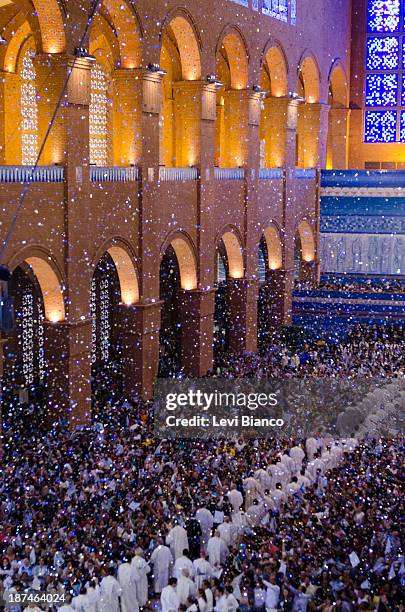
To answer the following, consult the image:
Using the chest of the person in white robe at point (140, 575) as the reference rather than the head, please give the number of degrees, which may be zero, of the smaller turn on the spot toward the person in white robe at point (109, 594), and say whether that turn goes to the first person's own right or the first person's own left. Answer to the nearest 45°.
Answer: approximately 180°

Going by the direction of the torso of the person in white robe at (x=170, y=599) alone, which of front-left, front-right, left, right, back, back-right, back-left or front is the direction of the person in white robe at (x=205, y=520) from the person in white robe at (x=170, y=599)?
front-left

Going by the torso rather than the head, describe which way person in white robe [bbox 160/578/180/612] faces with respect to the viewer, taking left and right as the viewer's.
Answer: facing away from the viewer and to the right of the viewer

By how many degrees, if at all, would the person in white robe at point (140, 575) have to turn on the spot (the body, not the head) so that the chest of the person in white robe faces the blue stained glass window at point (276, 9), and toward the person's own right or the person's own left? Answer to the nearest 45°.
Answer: approximately 45° to the person's own left

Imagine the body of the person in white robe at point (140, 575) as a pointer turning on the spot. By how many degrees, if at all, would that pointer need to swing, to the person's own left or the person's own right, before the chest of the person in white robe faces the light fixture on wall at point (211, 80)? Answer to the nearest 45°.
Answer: approximately 45° to the person's own left

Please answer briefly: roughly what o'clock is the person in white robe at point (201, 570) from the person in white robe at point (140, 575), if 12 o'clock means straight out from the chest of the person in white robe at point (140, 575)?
the person in white robe at point (201, 570) is roughly at 2 o'clock from the person in white robe at point (140, 575).

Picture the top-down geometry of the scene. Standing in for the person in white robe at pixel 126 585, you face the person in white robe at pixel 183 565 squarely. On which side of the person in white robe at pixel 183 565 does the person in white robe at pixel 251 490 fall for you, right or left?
left

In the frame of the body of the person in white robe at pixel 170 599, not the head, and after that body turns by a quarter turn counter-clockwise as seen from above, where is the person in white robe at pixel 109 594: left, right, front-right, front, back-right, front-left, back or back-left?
front-left

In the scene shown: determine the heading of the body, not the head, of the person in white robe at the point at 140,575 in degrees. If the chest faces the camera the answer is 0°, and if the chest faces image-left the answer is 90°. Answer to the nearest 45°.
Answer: approximately 225°

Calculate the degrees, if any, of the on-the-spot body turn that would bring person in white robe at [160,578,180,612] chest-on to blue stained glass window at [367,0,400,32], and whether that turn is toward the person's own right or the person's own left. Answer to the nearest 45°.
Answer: approximately 45° to the person's own left

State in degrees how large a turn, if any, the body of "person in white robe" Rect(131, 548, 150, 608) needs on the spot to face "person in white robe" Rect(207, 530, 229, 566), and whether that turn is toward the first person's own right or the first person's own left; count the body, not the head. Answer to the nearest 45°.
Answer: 0° — they already face them
